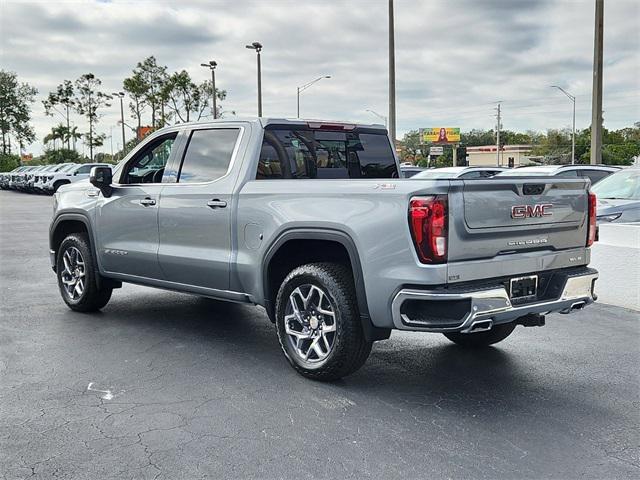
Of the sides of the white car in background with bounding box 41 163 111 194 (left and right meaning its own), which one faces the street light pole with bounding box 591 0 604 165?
left

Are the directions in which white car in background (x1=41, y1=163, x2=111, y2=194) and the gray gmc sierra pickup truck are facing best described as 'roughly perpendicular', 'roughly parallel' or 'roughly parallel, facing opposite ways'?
roughly perpendicular

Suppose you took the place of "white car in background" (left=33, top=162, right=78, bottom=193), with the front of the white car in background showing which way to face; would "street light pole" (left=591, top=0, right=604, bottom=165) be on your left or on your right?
on your left

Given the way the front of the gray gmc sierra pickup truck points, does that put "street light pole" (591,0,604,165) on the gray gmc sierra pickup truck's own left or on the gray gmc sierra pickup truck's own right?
on the gray gmc sierra pickup truck's own right

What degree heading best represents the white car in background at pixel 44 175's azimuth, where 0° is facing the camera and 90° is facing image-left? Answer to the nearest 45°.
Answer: approximately 45°

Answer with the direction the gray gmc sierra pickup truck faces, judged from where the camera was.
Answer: facing away from the viewer and to the left of the viewer

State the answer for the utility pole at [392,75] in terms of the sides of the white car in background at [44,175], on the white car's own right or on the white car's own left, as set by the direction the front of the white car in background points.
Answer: on the white car's own left

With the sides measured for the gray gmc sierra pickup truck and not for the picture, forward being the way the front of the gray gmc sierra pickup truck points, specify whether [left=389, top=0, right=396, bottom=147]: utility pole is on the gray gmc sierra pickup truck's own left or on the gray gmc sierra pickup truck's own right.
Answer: on the gray gmc sierra pickup truck's own right
